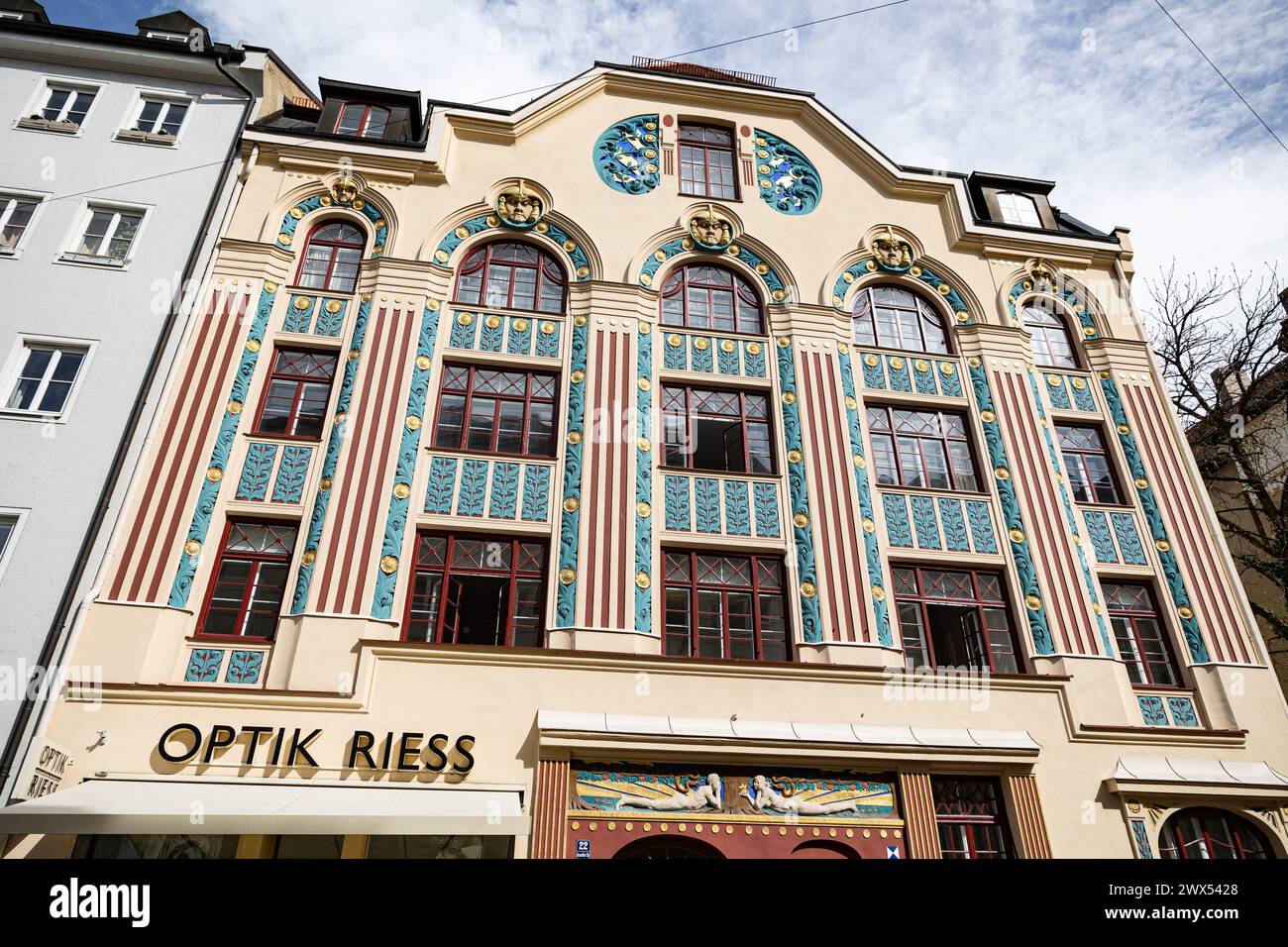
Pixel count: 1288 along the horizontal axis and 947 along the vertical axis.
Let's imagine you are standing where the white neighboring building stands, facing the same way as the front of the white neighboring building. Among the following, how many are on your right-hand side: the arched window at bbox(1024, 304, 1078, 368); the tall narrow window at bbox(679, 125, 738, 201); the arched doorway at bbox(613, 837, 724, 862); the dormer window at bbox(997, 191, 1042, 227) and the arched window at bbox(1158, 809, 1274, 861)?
0

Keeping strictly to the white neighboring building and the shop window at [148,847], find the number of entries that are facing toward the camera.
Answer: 2

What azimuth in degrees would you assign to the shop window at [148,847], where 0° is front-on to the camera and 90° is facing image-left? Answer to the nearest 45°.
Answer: approximately 0°

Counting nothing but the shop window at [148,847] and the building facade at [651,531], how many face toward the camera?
2

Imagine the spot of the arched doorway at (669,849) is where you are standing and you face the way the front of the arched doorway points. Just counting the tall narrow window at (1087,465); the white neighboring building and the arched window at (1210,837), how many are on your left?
2

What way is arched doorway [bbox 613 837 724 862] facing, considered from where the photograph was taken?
facing the viewer

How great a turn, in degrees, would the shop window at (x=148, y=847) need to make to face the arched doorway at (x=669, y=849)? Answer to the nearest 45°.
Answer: approximately 90° to its left

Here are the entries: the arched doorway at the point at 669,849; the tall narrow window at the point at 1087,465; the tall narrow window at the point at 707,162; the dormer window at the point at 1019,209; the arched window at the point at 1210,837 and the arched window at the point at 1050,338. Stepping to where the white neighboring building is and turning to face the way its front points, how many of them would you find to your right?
0

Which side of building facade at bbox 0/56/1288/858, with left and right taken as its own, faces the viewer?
front
